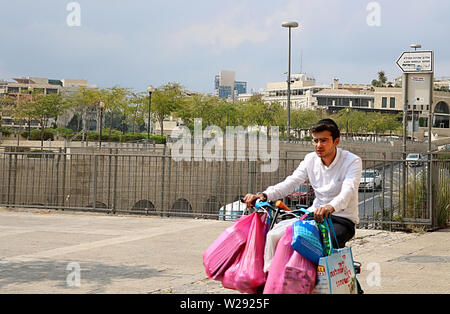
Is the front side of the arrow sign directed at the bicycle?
yes

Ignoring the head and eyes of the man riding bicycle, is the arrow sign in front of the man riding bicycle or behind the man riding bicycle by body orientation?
behind

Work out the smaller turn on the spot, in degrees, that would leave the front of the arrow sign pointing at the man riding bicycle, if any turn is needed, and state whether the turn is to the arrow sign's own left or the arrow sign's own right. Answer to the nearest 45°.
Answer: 0° — it already faces them

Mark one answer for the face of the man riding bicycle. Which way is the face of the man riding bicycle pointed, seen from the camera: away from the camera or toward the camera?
toward the camera

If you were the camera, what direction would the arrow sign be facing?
facing the viewer
